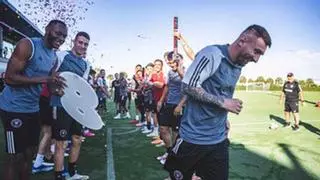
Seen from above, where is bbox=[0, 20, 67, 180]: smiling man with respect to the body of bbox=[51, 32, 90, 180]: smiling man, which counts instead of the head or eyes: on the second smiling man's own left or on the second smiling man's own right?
on the second smiling man's own right

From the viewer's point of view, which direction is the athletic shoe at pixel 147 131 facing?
to the viewer's left

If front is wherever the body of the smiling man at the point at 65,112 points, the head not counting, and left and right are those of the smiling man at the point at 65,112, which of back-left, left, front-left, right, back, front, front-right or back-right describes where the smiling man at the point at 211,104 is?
front

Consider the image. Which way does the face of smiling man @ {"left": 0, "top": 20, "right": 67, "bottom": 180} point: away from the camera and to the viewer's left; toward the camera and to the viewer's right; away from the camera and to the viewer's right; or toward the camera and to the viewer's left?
toward the camera and to the viewer's right

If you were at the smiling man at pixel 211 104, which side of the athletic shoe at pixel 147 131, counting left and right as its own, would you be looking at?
left

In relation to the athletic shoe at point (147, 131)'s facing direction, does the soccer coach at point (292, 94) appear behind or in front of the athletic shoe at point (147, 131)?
behind

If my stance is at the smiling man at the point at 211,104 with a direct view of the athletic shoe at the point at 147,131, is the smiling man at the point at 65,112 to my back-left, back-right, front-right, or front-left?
front-left

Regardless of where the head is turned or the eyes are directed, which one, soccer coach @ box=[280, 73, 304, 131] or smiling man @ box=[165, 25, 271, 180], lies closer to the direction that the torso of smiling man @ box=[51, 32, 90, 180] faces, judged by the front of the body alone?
the smiling man

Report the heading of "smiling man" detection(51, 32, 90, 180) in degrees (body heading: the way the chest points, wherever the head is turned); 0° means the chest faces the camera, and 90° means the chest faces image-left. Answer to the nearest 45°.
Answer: approximately 315°
